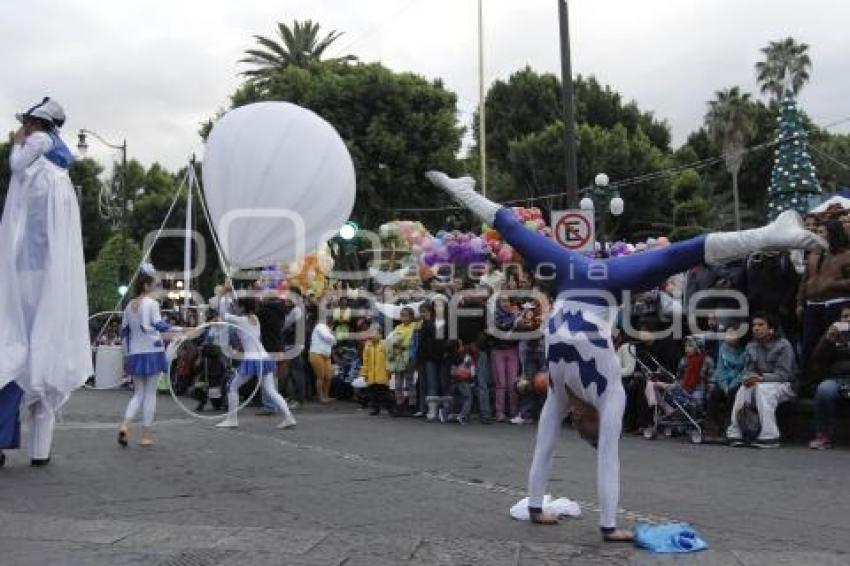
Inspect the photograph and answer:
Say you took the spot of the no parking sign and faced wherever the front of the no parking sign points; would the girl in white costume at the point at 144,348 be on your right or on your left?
on your right

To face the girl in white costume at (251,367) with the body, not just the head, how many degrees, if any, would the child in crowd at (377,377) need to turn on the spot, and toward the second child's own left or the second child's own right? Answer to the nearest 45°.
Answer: approximately 45° to the second child's own right

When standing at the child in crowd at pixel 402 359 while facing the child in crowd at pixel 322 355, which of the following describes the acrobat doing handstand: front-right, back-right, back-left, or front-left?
back-left

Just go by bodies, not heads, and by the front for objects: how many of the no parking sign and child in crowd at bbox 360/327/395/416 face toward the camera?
2

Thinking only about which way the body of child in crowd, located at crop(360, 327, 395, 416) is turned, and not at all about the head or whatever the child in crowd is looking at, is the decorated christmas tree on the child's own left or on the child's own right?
on the child's own left

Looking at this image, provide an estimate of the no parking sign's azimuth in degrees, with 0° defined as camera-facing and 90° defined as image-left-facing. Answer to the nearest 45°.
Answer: approximately 0°

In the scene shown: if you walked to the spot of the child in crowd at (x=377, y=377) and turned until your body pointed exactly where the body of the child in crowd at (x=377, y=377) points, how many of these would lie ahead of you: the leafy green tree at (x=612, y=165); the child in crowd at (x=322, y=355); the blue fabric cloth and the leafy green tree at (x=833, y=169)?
1

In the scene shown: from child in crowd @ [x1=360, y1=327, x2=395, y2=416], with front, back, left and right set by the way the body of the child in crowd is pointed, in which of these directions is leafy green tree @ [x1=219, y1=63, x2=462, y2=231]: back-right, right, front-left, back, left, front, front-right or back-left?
back

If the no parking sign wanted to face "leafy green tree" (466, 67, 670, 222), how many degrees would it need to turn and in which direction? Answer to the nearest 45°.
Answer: approximately 180°

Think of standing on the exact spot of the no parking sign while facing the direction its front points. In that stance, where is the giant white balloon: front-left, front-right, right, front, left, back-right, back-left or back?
right

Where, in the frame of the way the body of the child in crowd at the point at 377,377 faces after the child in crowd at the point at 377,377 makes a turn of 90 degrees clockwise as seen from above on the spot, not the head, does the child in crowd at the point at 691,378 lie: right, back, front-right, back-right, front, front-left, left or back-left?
back-left
